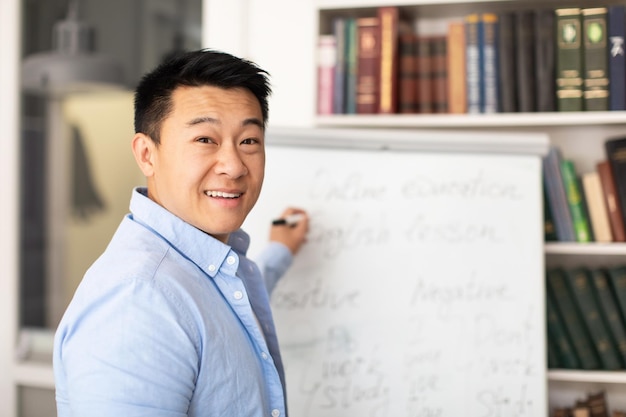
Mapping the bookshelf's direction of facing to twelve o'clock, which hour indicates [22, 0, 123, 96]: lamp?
The lamp is roughly at 3 o'clock from the bookshelf.

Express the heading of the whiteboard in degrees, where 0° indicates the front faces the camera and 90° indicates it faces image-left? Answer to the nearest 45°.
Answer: approximately 0°

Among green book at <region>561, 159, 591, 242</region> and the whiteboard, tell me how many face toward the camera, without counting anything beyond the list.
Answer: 2

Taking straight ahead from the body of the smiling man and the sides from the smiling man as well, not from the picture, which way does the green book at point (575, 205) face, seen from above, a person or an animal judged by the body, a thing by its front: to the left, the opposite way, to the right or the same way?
to the right

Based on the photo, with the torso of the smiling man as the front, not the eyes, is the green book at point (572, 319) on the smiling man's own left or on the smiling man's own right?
on the smiling man's own left

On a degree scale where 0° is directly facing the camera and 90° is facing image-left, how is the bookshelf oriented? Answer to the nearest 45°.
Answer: approximately 0°

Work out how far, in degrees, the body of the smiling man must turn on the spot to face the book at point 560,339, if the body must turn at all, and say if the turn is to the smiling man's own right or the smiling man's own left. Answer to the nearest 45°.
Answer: approximately 90° to the smiling man's own left
